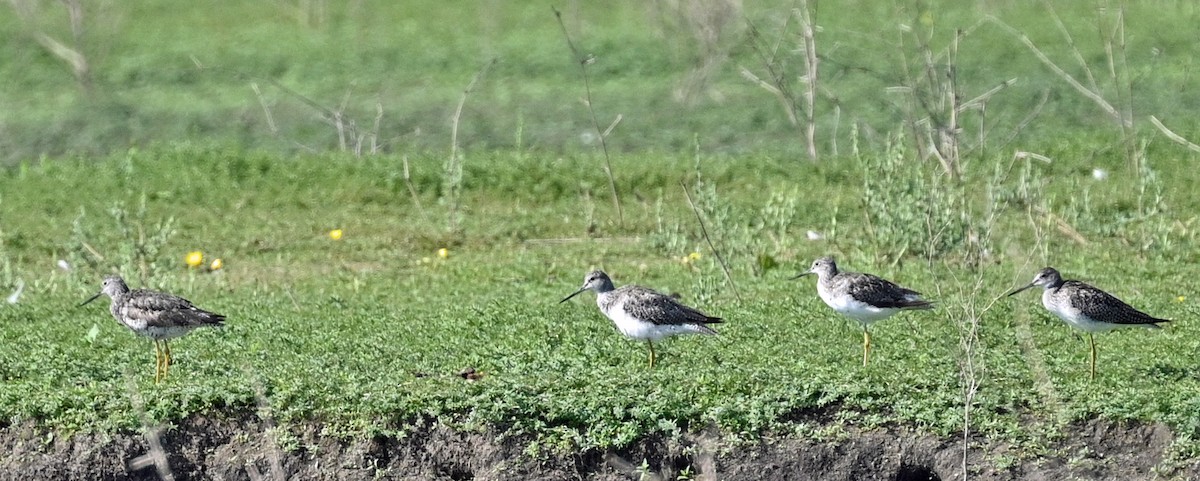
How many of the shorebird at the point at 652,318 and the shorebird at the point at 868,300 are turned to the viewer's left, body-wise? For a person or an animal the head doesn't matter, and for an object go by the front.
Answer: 2

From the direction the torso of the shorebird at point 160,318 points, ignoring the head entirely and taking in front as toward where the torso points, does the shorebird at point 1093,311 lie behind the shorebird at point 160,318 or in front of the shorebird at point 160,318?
behind

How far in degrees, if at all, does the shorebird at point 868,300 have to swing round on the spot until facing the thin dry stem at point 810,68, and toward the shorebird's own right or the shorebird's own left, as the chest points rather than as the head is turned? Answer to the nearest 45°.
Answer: approximately 90° to the shorebird's own right

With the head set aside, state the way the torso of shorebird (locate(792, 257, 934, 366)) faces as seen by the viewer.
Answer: to the viewer's left

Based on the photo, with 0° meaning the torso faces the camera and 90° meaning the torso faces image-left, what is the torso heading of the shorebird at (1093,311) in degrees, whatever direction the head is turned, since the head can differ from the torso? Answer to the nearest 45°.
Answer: approximately 90°

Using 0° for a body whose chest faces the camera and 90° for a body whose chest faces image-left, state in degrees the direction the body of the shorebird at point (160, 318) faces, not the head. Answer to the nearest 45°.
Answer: approximately 90°
